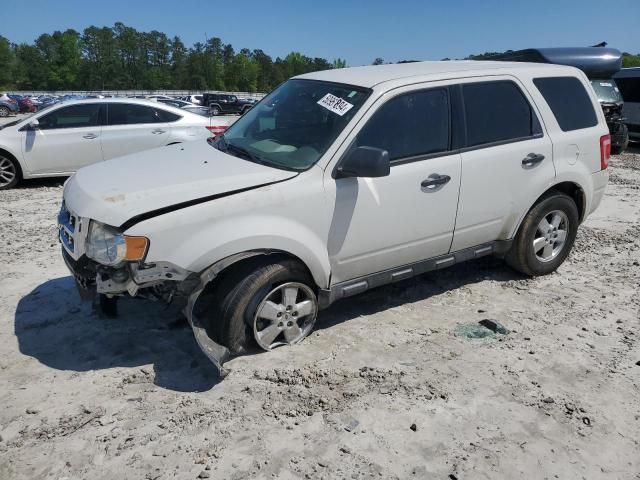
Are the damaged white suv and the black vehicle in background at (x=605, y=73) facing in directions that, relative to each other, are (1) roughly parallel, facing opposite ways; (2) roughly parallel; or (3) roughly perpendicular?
roughly perpendicular

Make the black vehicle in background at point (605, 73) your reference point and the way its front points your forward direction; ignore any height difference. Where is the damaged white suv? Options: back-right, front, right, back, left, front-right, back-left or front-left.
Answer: front-right

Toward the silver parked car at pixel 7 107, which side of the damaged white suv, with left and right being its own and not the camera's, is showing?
right

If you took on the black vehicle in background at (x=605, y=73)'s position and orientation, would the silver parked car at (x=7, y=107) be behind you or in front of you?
behind

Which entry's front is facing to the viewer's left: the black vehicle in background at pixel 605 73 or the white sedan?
the white sedan

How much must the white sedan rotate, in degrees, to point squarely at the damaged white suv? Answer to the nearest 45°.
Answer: approximately 90° to its left

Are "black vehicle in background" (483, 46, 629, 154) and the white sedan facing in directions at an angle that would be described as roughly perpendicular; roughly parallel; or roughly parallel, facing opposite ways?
roughly perpendicular

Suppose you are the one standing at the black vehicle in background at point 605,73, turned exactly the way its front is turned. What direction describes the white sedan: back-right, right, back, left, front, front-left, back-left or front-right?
right

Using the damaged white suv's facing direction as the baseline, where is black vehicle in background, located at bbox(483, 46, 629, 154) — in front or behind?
behind

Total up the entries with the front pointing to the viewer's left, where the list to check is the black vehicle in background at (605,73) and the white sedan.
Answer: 1

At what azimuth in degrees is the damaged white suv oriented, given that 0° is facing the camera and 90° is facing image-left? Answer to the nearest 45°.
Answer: approximately 45°

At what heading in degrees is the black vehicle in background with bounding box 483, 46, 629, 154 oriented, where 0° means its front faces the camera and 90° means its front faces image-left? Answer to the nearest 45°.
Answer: approximately 315°

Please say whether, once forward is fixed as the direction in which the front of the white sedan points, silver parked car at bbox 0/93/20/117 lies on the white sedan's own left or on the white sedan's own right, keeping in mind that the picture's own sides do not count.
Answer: on the white sedan's own right

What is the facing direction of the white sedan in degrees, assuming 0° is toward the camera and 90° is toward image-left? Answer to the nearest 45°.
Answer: approximately 90°
